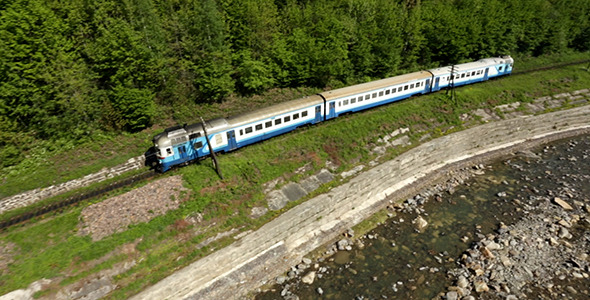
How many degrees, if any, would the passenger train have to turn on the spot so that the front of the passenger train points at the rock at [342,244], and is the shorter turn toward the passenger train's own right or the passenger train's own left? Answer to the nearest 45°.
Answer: approximately 90° to the passenger train's own left

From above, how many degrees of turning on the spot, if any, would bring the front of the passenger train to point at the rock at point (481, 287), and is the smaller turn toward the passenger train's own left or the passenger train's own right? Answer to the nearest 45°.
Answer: approximately 90° to the passenger train's own left

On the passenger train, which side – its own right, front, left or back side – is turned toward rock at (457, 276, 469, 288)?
left

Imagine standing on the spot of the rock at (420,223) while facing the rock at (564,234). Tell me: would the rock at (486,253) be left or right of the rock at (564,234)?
right

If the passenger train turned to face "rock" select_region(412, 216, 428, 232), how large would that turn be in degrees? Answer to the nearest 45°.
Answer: approximately 90° to its left

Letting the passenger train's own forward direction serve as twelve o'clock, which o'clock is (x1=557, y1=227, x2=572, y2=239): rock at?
The rock is roughly at 8 o'clock from the passenger train.

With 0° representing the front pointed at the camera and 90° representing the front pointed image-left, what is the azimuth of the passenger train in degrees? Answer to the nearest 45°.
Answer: approximately 45°
